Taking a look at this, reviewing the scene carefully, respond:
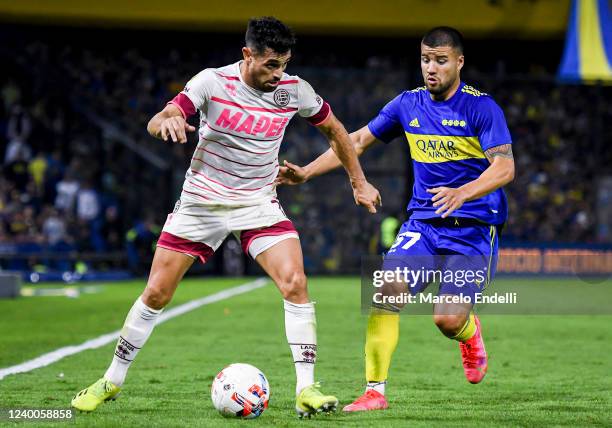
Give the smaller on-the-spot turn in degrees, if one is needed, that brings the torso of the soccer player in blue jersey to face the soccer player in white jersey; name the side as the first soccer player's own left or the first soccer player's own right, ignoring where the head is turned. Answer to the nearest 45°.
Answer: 0° — they already face them

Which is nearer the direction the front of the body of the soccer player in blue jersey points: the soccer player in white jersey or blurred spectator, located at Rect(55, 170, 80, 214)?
the soccer player in white jersey

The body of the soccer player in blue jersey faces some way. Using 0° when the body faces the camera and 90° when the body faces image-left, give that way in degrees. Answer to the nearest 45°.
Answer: approximately 45°
